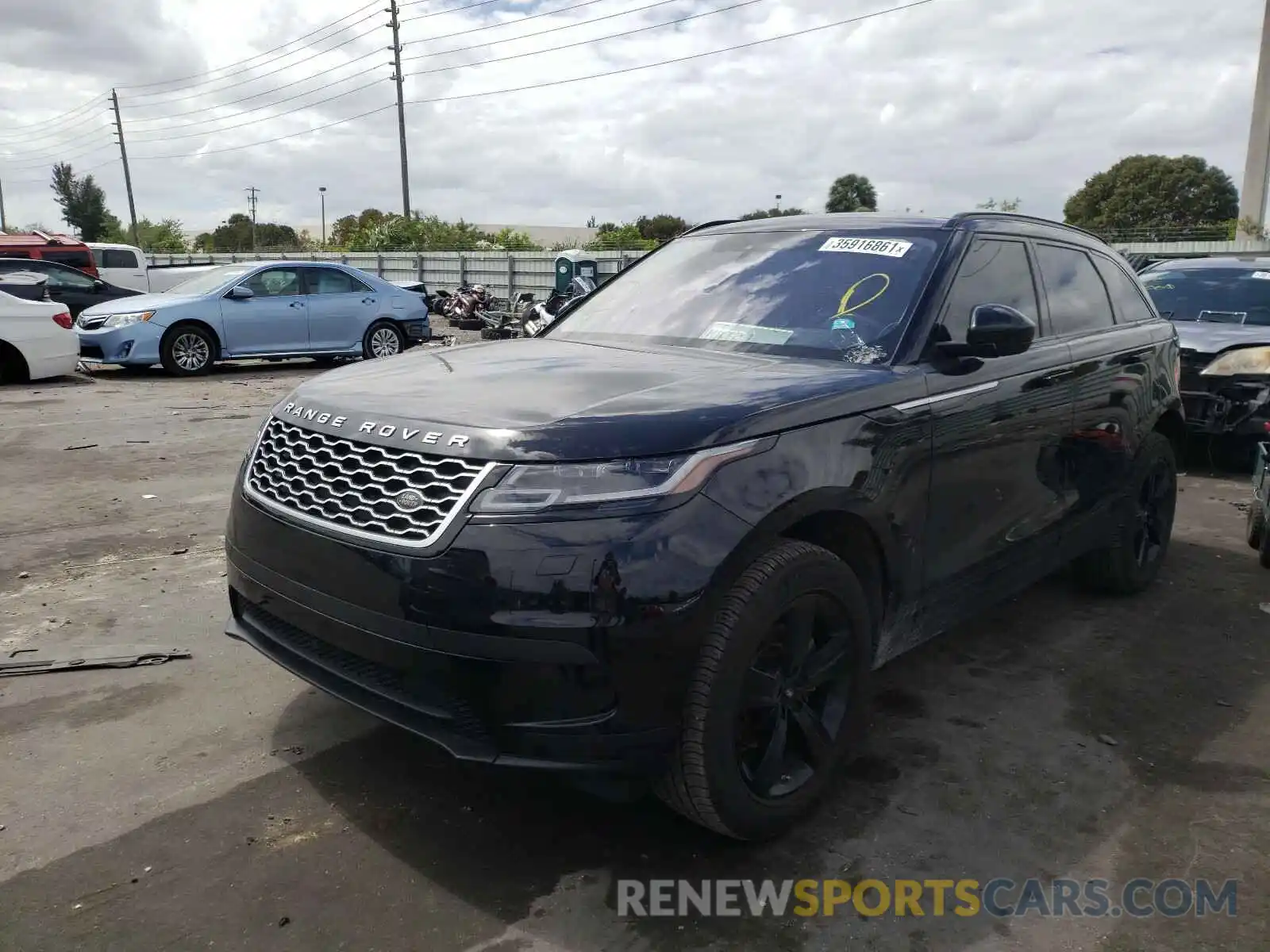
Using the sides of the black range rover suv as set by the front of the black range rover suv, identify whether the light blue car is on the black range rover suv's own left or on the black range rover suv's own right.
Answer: on the black range rover suv's own right

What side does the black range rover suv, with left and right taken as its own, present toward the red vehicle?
right

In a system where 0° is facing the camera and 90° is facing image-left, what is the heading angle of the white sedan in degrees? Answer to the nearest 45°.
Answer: approximately 90°

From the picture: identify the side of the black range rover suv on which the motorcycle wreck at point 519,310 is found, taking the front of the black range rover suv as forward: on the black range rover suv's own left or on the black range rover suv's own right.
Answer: on the black range rover suv's own right

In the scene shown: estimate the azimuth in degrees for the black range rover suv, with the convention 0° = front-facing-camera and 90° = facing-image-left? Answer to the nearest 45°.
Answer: approximately 45°

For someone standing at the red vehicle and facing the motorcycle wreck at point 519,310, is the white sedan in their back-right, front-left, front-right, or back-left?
front-right

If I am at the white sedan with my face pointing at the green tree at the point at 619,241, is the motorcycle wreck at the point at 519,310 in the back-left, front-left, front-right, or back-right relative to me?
front-right

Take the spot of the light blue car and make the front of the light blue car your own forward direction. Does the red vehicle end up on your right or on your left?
on your right

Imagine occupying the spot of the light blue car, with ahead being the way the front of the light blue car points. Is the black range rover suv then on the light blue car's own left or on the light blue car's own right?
on the light blue car's own left

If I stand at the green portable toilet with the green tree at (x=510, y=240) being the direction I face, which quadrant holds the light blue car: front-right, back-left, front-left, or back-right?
back-left

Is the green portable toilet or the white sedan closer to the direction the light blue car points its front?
the white sedan

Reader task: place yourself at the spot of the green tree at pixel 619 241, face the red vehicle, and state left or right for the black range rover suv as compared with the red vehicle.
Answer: left

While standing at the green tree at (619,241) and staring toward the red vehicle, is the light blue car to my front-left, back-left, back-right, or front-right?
front-left
